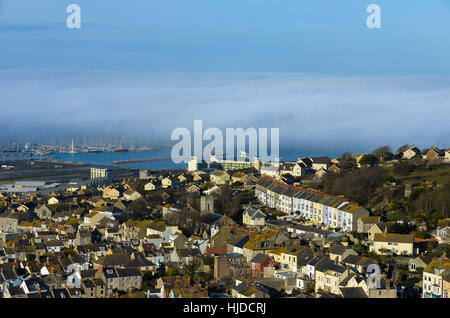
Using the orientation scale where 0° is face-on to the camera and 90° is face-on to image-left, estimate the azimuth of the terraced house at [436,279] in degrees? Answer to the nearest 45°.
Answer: approximately 45°

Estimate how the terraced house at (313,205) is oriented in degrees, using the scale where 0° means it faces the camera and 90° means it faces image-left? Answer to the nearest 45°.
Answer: approximately 45°
